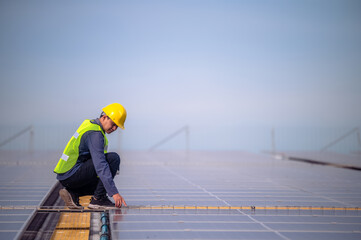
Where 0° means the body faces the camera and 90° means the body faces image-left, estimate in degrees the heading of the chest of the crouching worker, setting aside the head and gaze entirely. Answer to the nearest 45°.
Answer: approximately 270°

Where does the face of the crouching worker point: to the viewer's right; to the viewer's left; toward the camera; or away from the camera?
to the viewer's right

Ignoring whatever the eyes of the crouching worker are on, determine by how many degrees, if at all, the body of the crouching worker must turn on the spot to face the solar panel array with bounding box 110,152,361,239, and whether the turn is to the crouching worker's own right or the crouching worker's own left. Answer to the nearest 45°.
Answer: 0° — they already face it
